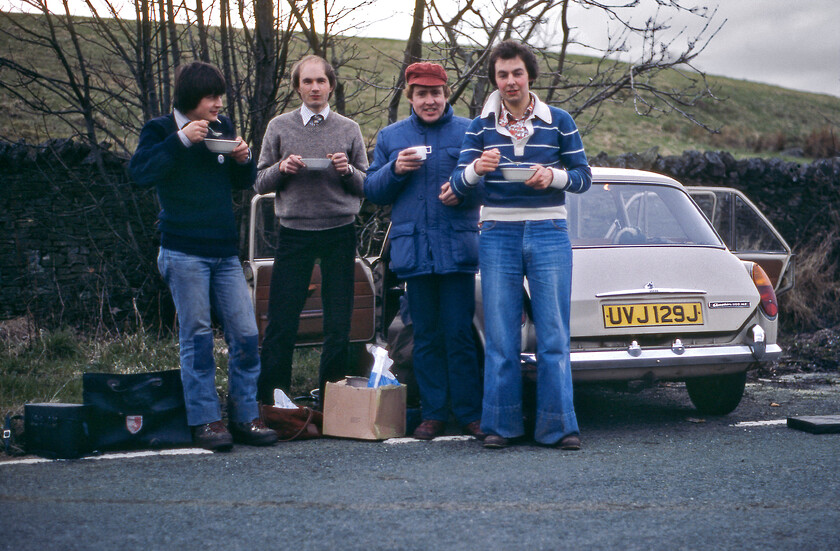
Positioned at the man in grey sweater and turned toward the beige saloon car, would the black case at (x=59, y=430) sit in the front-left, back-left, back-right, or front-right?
back-left

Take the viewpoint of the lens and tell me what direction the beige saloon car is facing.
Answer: facing away from the viewer and to the left of the viewer

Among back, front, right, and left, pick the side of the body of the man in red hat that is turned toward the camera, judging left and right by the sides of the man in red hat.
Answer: front

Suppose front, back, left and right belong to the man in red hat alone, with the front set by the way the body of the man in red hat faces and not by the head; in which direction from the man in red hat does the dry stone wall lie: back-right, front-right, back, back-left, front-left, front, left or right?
back-right

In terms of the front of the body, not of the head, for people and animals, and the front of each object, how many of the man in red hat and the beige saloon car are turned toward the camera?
1

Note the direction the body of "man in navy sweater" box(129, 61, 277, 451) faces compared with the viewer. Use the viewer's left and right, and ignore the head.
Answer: facing the viewer and to the right of the viewer

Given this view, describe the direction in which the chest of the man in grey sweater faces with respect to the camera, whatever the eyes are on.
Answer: toward the camera

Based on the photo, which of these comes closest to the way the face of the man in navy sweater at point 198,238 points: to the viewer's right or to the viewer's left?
to the viewer's right
